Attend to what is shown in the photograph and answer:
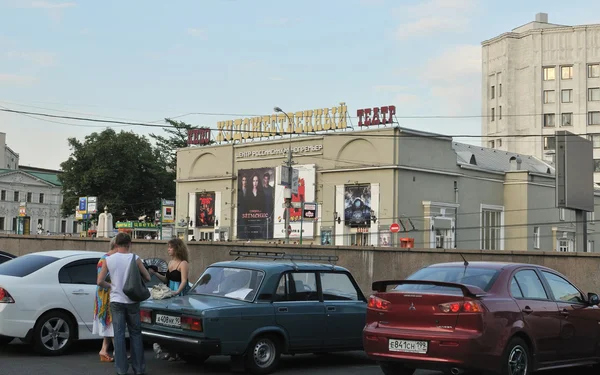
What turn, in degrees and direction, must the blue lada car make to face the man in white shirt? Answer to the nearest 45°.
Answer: approximately 180°

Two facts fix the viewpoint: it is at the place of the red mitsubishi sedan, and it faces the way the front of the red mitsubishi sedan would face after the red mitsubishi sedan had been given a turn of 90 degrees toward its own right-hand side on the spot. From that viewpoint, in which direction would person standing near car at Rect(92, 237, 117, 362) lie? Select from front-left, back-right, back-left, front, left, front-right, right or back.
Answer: back-right

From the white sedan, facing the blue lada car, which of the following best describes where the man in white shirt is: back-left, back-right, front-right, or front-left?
front-right

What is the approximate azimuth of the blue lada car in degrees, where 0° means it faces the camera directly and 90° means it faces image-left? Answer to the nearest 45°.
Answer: approximately 225°

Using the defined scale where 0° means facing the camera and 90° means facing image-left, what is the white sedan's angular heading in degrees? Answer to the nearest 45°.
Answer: approximately 225°

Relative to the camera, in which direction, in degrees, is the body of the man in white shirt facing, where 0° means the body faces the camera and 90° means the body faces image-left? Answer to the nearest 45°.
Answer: approximately 180°

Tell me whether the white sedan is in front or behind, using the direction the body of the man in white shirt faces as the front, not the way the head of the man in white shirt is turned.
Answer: in front

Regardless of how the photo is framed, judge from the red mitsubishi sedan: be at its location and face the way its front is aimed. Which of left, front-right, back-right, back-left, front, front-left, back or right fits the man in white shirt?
back-left

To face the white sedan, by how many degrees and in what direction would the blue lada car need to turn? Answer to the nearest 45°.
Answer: approximately 135° to its left

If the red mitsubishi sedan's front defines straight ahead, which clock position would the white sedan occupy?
The white sedan is roughly at 8 o'clock from the red mitsubishi sedan.
